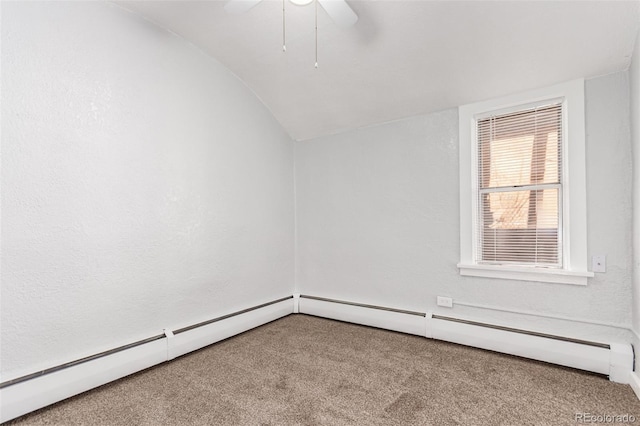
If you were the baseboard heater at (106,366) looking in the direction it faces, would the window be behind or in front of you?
in front

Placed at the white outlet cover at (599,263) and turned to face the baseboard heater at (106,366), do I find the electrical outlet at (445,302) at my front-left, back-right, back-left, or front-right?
front-right

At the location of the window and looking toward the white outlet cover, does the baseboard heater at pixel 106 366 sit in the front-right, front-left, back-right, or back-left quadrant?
back-right

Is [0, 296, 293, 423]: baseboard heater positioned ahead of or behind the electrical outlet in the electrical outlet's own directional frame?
ahead

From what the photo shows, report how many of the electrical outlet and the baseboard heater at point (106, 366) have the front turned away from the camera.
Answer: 0

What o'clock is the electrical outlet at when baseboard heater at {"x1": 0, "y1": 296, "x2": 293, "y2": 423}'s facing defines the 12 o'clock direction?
The electrical outlet is roughly at 11 o'clock from the baseboard heater.

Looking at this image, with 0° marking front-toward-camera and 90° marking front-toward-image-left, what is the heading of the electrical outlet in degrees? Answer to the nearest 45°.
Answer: approximately 45°

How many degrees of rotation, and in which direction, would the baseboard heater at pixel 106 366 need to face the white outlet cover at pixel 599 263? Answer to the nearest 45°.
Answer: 0° — it already faces it

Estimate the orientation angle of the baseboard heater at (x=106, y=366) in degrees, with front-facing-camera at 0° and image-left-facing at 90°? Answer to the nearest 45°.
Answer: approximately 315°
